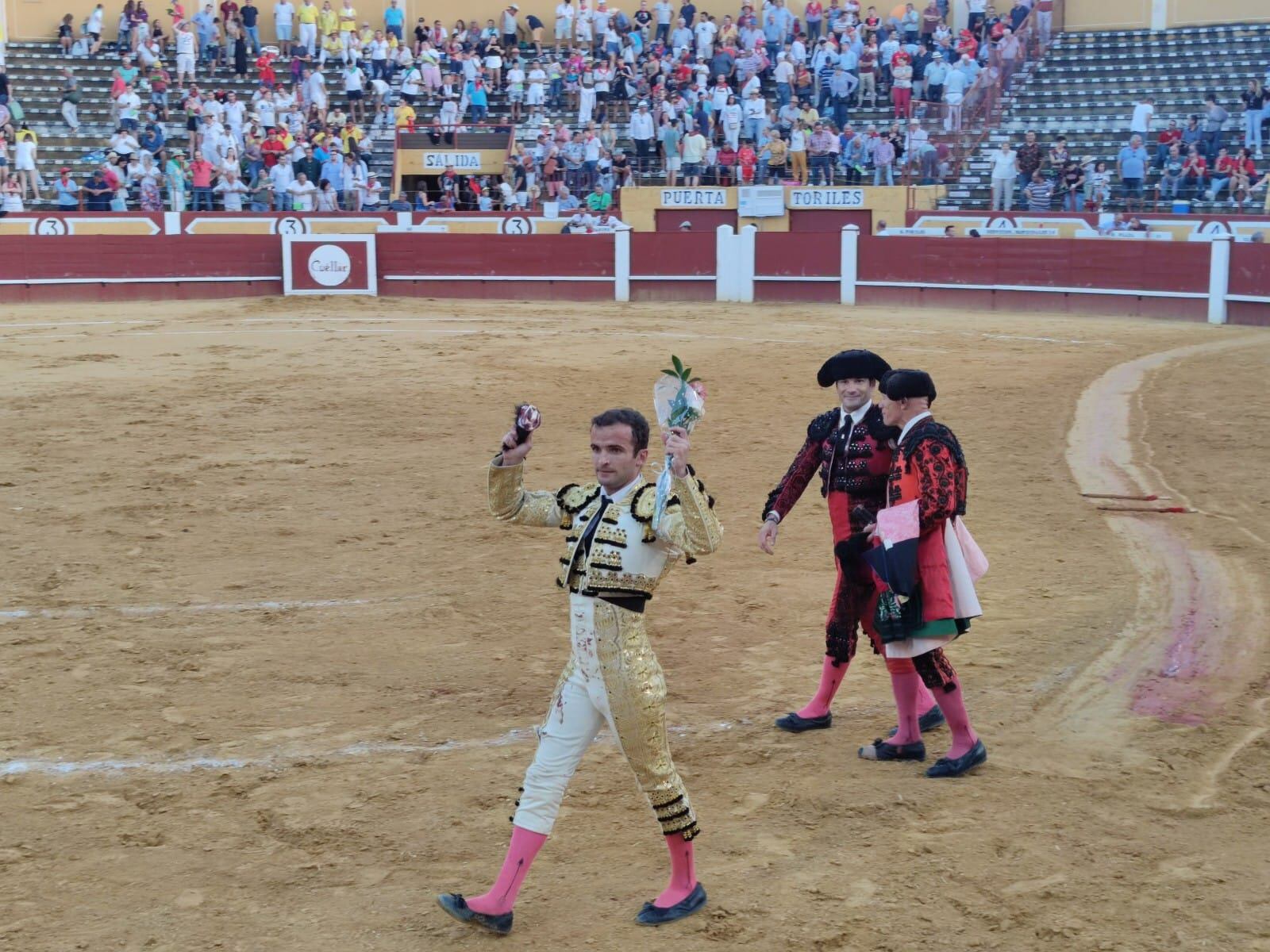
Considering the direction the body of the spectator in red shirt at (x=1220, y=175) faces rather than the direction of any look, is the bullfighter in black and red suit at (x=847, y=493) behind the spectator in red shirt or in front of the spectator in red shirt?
in front

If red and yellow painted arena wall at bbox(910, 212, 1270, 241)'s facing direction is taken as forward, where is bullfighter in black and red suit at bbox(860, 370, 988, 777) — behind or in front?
in front

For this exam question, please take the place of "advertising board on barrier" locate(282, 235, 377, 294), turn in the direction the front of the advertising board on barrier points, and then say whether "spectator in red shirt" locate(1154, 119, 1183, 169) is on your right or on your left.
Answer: on your left

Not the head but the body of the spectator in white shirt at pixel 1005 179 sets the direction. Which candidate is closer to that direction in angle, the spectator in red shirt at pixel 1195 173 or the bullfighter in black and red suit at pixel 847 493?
the bullfighter in black and red suit

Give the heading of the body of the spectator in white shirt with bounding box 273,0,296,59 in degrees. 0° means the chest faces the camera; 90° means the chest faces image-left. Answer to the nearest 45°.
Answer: approximately 0°

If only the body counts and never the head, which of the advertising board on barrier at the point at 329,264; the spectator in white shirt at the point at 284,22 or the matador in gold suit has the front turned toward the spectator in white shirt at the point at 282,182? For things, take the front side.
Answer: the spectator in white shirt at the point at 284,22

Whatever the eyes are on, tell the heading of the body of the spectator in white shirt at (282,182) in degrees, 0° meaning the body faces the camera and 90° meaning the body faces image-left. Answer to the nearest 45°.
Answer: approximately 0°

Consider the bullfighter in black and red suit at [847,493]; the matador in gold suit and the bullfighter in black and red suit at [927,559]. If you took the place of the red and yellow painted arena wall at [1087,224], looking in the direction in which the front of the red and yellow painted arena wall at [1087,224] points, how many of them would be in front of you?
3

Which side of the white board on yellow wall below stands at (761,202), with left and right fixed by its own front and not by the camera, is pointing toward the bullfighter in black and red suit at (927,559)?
front

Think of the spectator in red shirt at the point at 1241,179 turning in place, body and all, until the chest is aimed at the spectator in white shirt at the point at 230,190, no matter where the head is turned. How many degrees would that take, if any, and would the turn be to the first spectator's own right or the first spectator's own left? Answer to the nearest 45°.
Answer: approximately 45° to the first spectator's own right
